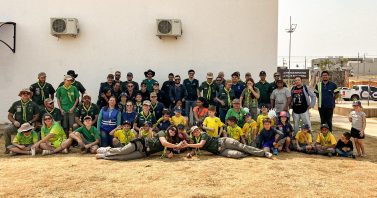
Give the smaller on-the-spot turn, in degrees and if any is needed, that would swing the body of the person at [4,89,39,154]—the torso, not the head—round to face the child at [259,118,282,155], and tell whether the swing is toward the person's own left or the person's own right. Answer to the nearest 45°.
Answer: approximately 45° to the person's own left

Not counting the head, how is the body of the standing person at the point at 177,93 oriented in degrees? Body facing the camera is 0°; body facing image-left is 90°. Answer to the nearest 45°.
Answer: approximately 0°

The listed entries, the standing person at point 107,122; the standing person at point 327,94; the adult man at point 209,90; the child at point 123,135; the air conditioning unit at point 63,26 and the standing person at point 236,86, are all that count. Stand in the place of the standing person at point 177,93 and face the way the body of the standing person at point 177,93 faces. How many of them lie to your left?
3

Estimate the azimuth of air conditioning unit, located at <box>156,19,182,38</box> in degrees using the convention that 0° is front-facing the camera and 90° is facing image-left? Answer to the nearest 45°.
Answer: approximately 0°

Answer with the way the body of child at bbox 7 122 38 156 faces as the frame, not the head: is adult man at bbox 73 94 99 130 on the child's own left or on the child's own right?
on the child's own left
